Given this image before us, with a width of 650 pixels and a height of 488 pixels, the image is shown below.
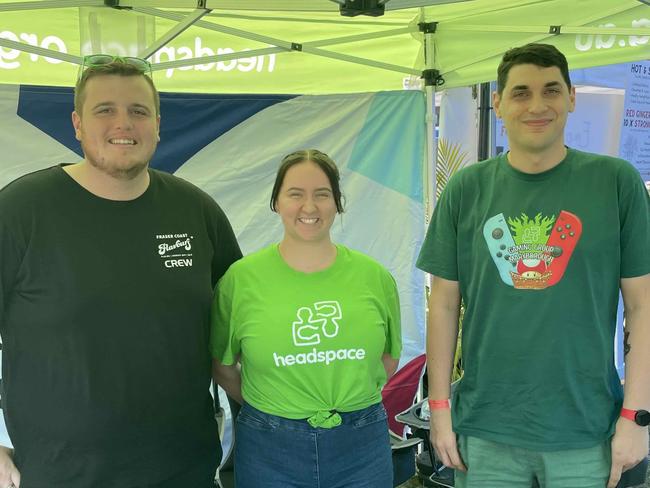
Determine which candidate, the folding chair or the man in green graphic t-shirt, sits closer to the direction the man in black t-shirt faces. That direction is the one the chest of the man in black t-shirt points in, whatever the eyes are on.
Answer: the man in green graphic t-shirt

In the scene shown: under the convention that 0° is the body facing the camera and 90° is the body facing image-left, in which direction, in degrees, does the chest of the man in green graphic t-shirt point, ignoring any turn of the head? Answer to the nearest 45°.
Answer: approximately 0°

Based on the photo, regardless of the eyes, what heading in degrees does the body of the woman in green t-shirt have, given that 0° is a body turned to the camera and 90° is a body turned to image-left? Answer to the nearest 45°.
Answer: approximately 0°

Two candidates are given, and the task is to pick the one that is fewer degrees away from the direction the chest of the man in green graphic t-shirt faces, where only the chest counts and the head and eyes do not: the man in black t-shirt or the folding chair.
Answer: the man in black t-shirt
